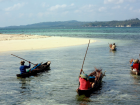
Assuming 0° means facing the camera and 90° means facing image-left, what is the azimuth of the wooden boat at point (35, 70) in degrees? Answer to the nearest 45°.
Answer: approximately 225°
